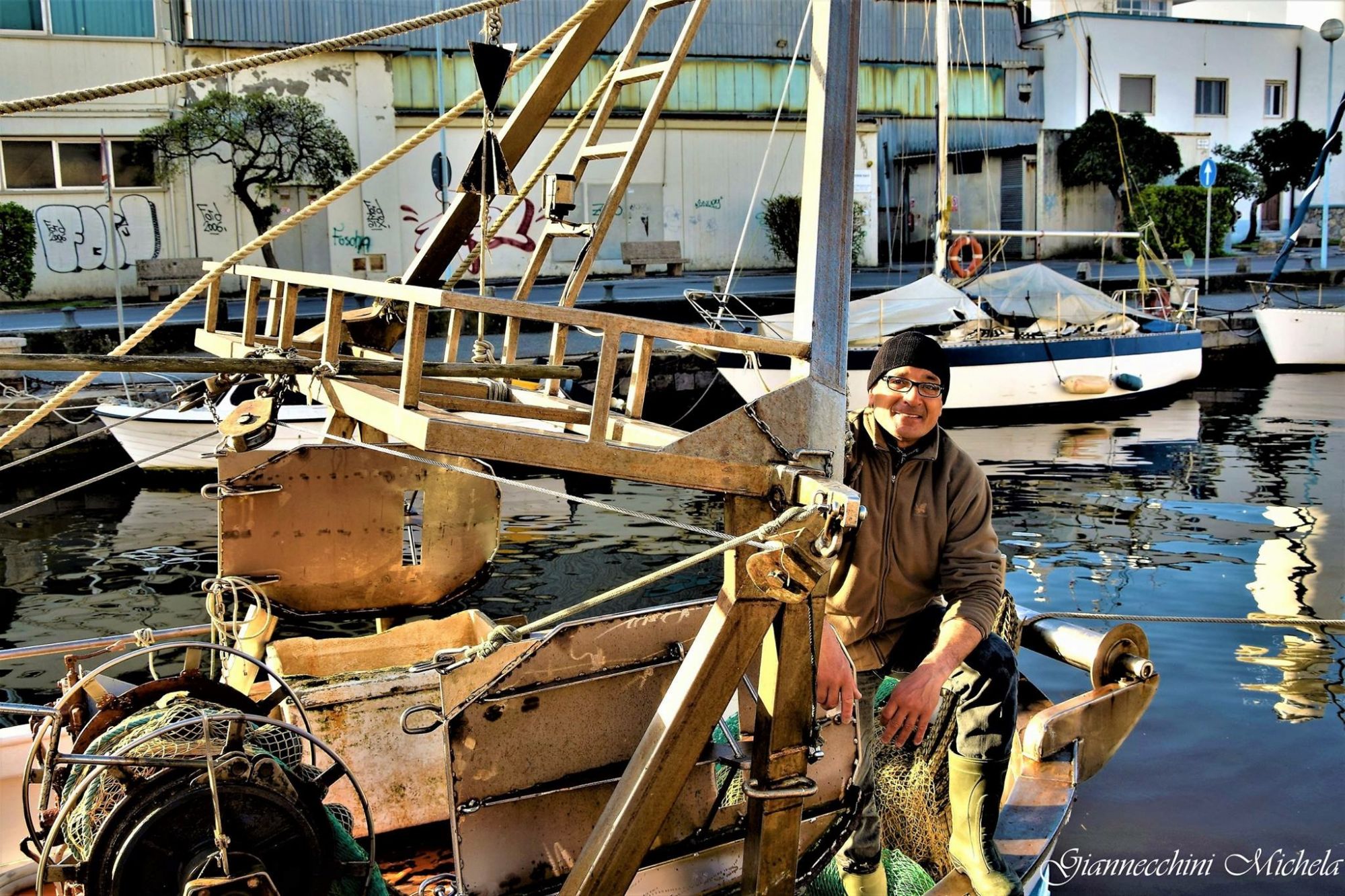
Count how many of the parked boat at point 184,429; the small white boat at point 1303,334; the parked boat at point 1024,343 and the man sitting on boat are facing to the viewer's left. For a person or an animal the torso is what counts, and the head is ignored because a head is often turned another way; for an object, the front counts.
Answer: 3

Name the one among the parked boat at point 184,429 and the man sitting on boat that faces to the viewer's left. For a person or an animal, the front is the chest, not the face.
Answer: the parked boat

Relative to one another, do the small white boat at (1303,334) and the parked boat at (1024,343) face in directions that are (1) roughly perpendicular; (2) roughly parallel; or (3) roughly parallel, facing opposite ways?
roughly parallel

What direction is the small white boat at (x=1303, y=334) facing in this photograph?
to the viewer's left

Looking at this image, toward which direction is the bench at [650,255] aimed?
toward the camera

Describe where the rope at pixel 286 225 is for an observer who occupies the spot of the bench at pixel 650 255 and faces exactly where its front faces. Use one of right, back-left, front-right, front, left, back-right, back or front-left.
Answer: front

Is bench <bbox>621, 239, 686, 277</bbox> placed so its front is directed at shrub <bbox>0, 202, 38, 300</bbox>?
no

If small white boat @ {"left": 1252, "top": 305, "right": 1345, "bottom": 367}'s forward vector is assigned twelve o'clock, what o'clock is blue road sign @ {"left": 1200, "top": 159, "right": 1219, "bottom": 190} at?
The blue road sign is roughly at 2 o'clock from the small white boat.

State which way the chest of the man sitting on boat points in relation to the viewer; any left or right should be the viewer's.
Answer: facing the viewer

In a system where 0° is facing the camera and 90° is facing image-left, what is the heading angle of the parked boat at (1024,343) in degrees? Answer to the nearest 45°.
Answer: approximately 90°

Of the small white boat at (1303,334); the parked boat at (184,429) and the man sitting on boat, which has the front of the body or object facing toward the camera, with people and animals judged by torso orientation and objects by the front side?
the man sitting on boat

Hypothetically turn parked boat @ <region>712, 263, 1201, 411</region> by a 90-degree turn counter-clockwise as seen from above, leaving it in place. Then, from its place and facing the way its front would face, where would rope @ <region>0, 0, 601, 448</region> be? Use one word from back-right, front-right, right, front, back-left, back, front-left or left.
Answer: front

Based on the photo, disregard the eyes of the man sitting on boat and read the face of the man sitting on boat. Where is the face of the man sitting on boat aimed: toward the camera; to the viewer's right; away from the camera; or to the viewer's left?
toward the camera

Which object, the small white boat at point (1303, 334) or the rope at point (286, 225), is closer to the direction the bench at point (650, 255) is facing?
the rope

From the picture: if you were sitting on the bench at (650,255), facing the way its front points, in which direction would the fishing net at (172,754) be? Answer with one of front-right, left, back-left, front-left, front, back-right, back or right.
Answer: front

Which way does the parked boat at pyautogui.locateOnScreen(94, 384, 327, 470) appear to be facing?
to the viewer's left

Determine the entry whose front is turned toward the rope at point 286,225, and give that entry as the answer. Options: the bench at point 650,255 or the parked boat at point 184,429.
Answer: the bench

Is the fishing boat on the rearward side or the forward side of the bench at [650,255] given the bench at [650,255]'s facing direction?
on the forward side
